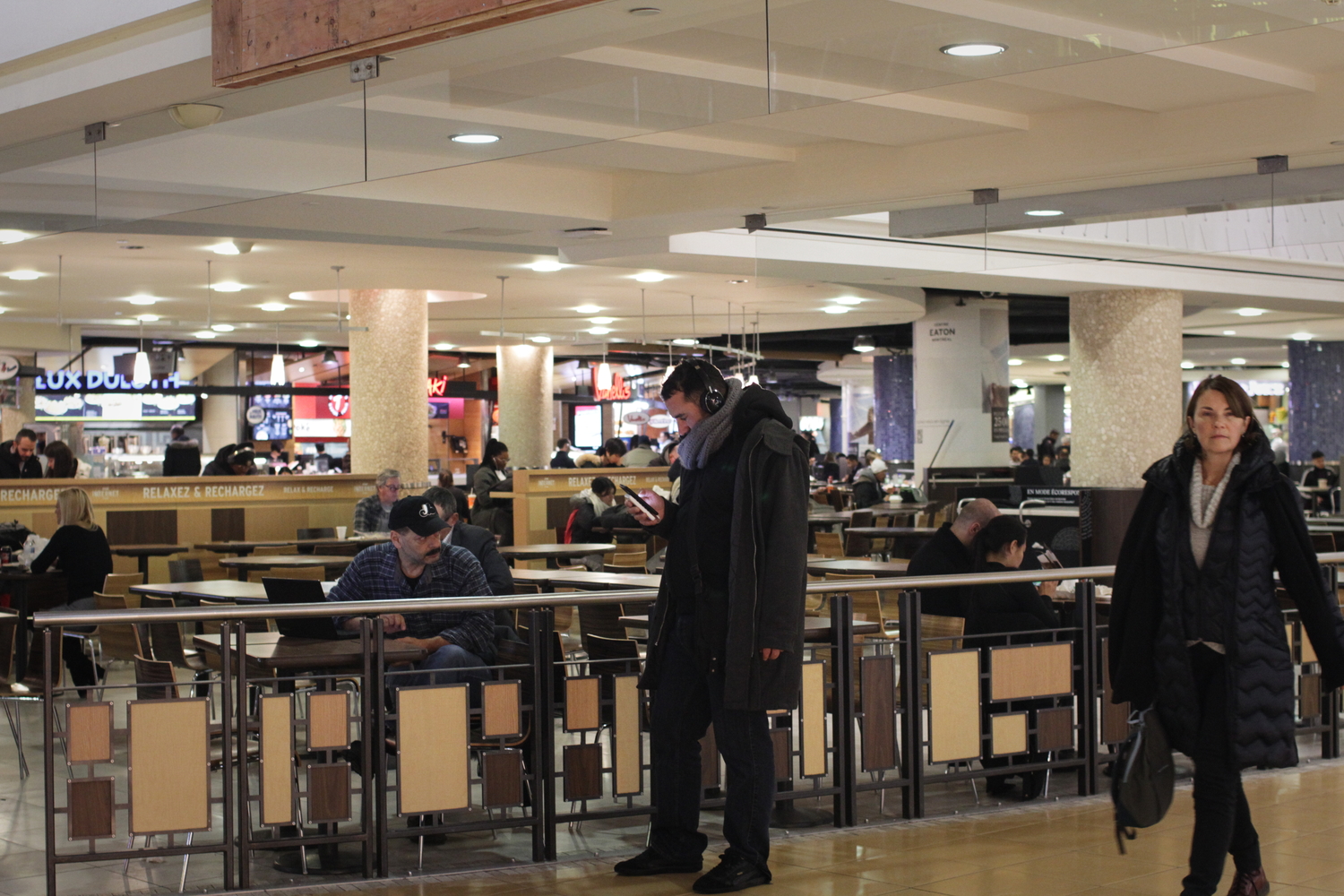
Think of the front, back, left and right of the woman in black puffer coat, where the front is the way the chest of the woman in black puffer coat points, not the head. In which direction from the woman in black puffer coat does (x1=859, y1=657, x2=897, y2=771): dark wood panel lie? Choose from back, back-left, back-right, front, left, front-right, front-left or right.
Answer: back-right

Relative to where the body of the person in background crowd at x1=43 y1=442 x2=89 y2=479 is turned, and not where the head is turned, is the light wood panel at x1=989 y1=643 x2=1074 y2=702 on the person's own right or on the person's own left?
on the person's own left

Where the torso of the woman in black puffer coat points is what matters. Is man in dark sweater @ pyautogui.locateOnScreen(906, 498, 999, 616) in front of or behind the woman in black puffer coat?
behind

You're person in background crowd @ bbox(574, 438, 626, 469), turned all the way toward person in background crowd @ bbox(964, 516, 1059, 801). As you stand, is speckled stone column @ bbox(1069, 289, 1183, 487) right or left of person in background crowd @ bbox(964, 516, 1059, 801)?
left

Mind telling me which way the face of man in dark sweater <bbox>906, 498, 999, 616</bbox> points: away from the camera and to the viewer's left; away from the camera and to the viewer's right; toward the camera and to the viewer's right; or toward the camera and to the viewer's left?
away from the camera and to the viewer's right

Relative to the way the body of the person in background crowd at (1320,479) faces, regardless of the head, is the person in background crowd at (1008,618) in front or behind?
in front

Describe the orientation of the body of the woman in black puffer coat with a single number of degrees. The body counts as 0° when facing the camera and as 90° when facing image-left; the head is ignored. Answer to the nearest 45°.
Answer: approximately 0°

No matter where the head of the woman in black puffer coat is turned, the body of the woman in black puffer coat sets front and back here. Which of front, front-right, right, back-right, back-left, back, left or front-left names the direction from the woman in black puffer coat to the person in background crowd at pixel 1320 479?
back

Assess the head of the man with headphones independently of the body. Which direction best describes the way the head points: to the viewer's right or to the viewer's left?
to the viewer's left
